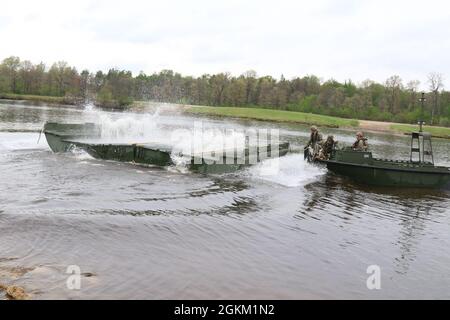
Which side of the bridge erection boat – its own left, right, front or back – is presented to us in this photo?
left
